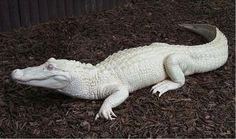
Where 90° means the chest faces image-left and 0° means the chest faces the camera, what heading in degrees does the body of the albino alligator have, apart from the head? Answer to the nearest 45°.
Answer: approximately 45°
